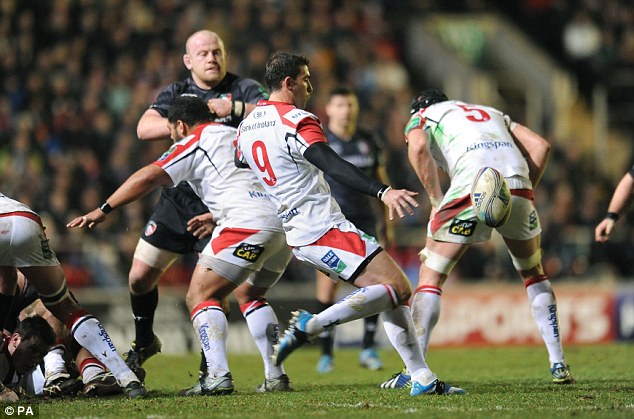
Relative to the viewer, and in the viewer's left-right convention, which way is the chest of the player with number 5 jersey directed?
facing away from the viewer and to the left of the viewer

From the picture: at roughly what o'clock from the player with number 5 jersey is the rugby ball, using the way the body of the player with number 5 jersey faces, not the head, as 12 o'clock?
The rugby ball is roughly at 7 o'clock from the player with number 5 jersey.
